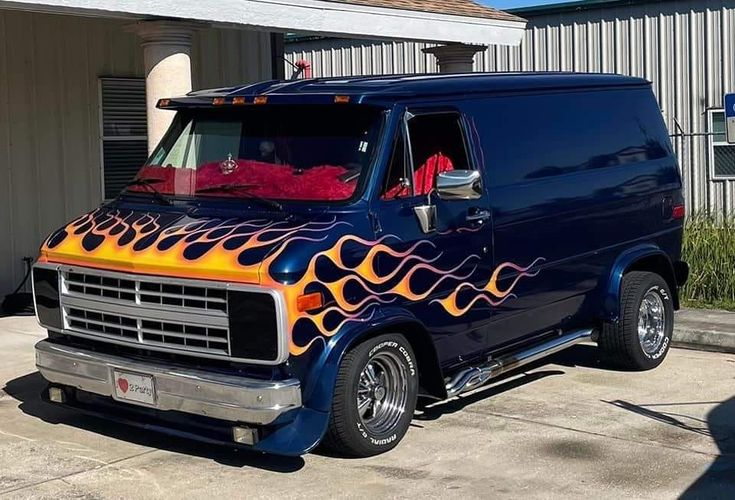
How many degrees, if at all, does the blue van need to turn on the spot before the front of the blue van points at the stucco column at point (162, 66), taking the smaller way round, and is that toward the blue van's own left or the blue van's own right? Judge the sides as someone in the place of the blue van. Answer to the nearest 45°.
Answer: approximately 90° to the blue van's own right

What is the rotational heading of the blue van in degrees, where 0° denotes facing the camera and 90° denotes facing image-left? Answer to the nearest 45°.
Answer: approximately 45°
